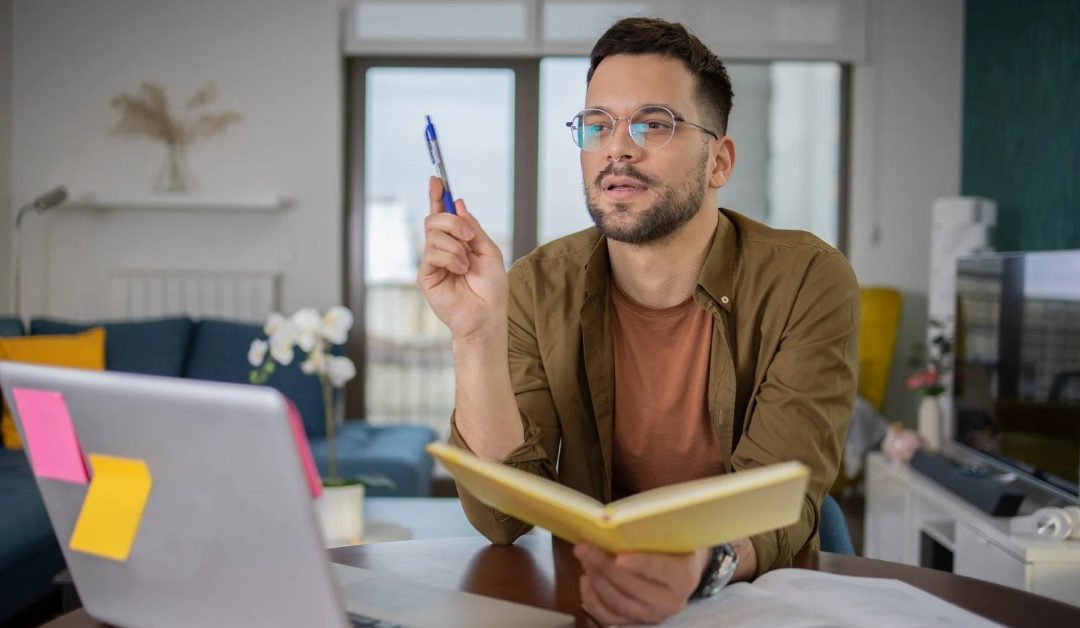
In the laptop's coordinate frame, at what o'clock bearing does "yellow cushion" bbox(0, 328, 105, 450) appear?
The yellow cushion is roughly at 10 o'clock from the laptop.

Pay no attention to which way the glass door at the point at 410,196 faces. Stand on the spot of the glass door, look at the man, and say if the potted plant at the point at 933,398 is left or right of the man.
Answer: left

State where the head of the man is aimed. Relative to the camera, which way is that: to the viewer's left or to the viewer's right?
to the viewer's left

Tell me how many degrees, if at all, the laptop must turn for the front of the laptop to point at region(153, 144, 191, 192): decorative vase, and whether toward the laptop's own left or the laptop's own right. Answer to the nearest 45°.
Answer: approximately 45° to the laptop's own left

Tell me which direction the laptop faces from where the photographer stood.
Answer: facing away from the viewer and to the right of the viewer

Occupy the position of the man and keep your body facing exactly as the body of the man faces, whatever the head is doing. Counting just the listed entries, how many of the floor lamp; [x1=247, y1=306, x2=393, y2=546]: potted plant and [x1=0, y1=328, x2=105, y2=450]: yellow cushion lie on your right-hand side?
3

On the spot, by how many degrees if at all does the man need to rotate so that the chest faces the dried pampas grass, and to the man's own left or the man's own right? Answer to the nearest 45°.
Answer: approximately 90° to the man's own right

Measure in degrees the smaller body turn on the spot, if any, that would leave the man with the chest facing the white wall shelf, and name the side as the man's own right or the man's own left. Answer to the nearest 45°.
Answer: approximately 90° to the man's own right

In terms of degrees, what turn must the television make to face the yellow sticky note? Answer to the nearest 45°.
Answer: approximately 45° to its left

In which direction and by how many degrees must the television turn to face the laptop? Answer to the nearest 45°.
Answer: approximately 45° to its left

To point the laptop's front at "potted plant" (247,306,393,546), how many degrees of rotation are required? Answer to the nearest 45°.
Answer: approximately 45° to its left
